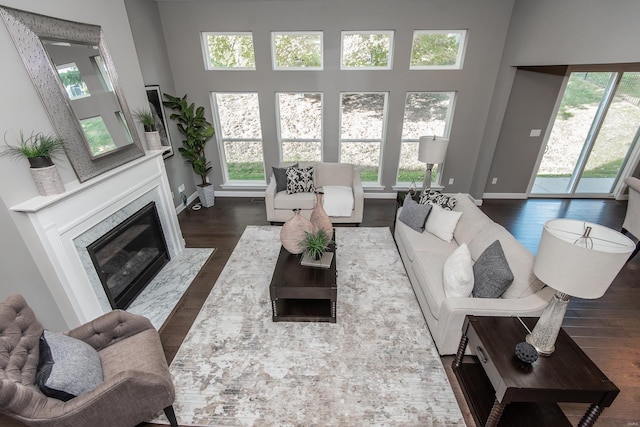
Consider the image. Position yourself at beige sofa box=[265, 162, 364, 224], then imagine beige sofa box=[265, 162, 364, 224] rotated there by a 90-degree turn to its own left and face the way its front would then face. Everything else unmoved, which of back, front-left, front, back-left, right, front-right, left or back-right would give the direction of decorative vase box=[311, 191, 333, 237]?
right

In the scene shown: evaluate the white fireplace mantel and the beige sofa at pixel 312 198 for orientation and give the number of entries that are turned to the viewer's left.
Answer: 0

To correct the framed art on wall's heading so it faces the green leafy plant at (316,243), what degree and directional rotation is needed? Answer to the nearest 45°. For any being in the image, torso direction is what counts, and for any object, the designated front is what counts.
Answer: approximately 45° to its right

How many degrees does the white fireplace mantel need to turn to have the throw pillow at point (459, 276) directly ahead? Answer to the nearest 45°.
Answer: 0° — it already faces it

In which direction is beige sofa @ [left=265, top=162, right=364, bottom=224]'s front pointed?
toward the camera

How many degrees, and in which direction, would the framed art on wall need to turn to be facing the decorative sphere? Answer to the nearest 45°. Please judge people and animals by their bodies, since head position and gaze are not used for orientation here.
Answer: approximately 45° to its right

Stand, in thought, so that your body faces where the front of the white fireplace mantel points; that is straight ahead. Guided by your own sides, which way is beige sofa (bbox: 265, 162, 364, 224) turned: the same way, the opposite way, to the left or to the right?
to the right

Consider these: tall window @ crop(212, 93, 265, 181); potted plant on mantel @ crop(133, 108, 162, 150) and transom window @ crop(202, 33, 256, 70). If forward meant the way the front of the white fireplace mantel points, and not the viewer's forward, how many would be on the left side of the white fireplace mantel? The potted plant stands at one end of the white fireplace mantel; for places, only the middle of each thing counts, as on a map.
3

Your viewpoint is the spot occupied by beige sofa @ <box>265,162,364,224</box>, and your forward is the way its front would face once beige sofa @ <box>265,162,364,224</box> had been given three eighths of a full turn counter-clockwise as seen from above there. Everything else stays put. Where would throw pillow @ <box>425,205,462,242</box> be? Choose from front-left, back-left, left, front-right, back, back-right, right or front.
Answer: right

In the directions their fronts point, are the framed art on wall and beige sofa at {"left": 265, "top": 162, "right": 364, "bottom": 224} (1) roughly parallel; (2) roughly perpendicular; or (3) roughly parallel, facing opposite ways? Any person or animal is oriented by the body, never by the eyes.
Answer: roughly perpendicular

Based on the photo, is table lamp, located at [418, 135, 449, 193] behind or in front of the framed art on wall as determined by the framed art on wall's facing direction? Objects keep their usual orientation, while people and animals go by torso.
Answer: in front

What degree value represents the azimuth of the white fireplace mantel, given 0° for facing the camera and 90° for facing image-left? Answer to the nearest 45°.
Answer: approximately 315°

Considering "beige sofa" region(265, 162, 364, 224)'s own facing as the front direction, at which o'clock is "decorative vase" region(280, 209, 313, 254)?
The decorative vase is roughly at 12 o'clock from the beige sofa.

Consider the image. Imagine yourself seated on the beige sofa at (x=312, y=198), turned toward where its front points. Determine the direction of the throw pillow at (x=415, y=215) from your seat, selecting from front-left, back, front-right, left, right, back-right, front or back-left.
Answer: front-left

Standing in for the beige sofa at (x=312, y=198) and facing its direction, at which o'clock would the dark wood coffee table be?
The dark wood coffee table is roughly at 12 o'clock from the beige sofa.

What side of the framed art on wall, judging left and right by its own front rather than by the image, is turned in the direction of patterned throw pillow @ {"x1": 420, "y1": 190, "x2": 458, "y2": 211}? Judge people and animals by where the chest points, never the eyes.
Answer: front
